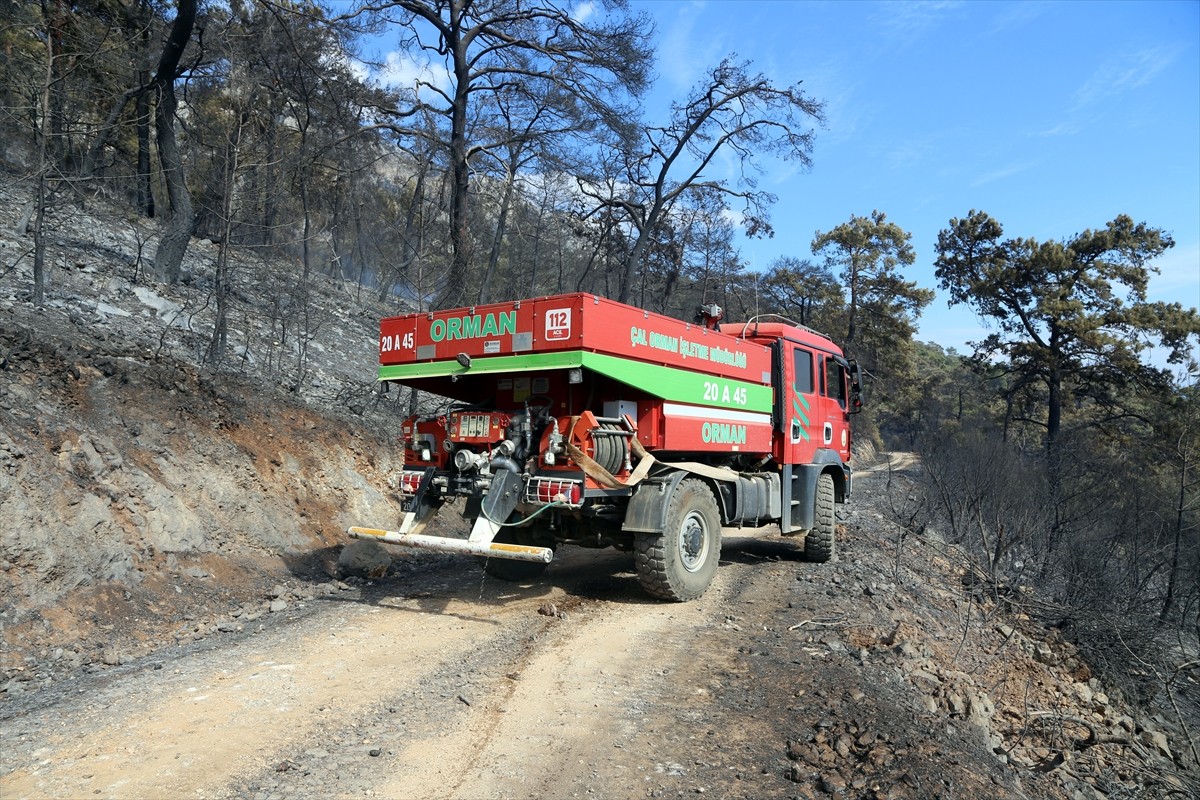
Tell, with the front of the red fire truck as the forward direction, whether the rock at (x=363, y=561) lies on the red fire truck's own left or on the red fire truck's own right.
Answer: on the red fire truck's own left

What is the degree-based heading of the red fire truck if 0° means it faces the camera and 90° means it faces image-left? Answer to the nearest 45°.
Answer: approximately 225°

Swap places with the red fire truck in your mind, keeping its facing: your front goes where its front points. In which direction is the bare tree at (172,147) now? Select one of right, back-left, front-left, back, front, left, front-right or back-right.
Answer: left
